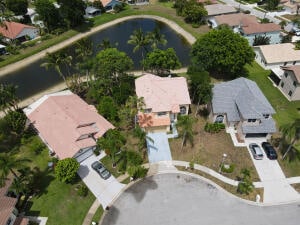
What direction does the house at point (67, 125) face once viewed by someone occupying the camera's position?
facing the viewer and to the right of the viewer

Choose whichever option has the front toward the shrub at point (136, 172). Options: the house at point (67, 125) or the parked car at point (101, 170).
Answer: the house

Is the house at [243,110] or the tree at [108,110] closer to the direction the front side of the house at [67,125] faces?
the house

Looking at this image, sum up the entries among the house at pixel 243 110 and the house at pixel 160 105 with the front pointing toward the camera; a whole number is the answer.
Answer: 2

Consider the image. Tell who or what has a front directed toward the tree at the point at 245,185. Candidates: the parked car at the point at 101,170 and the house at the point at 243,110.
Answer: the house

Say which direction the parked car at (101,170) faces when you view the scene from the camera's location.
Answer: facing away from the viewer and to the left of the viewer

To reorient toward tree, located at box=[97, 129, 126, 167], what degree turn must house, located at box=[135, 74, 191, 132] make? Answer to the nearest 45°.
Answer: approximately 45° to its right

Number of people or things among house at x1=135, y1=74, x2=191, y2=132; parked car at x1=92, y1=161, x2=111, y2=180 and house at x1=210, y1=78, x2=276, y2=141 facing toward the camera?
2

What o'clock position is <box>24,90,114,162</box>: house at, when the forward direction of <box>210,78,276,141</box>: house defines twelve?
<box>24,90,114,162</box>: house is roughly at 2 o'clock from <box>210,78,276,141</box>: house.

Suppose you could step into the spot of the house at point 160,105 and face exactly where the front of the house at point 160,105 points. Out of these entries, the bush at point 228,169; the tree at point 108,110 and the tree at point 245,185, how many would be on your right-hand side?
1

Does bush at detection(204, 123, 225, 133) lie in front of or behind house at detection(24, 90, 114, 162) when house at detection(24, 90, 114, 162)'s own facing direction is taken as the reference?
in front

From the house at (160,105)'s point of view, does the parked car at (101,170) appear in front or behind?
in front

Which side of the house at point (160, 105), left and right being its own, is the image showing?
front

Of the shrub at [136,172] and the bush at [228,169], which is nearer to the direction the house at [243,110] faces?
the bush

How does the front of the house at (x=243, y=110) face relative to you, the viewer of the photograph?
facing the viewer

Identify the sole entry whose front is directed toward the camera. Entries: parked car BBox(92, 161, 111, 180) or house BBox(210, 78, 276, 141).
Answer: the house

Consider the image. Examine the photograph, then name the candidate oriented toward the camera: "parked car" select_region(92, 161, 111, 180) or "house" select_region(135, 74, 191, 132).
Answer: the house

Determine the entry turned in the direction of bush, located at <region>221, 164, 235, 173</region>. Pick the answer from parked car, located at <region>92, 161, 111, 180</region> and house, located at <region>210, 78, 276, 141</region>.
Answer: the house

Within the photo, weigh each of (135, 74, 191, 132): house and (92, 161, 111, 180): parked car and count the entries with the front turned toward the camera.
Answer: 1
